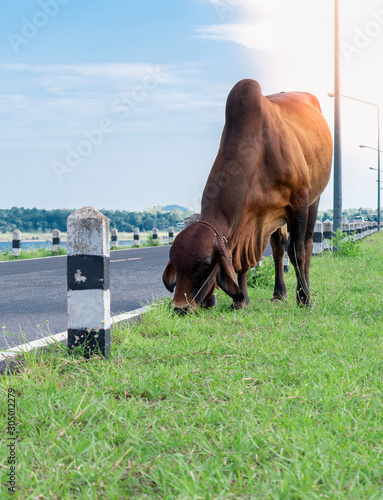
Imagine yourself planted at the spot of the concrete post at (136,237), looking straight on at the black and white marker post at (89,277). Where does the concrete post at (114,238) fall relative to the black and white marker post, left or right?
right

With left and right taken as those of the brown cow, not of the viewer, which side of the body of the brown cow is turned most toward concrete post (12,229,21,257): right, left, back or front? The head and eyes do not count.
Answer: right

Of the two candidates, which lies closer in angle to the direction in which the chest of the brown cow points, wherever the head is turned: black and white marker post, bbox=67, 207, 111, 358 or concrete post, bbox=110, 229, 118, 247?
the black and white marker post

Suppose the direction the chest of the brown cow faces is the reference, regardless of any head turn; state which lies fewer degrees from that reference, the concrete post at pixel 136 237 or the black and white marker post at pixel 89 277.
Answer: the black and white marker post

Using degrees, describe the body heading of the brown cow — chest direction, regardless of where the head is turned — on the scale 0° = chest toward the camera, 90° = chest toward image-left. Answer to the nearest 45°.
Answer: approximately 45°

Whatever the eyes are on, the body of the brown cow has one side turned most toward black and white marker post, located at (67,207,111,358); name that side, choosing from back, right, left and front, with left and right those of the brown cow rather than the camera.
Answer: front

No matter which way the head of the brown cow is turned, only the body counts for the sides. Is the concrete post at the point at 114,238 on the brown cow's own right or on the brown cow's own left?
on the brown cow's own right

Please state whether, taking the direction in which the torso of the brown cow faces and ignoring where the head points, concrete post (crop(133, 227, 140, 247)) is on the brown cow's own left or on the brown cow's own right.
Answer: on the brown cow's own right
